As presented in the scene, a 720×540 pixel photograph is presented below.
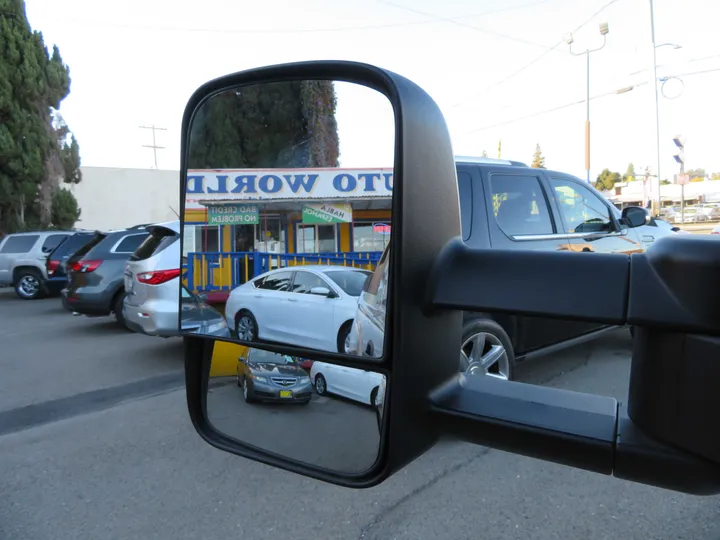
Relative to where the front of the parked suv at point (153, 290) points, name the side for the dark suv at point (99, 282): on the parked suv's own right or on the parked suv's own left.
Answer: on the parked suv's own left

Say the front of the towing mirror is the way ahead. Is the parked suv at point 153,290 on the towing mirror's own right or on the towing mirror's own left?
on the towing mirror's own right

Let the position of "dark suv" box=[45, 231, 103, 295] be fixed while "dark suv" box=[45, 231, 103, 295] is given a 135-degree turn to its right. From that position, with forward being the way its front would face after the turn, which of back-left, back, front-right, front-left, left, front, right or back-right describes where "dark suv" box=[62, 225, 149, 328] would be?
front

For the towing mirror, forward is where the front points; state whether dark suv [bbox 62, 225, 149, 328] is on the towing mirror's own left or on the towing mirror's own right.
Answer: on the towing mirror's own right

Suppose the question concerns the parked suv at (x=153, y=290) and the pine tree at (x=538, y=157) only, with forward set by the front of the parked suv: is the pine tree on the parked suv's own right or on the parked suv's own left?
on the parked suv's own right

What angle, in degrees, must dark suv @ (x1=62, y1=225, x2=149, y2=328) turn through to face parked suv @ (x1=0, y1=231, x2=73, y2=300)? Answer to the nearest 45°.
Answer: approximately 45° to its left

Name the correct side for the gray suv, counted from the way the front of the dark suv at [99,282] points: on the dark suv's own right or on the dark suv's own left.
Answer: on the dark suv's own right

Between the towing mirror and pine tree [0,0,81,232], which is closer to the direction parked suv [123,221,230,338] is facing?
the pine tree

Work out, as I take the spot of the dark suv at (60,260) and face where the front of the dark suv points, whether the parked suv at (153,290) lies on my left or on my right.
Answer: on my right

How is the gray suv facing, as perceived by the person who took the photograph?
facing away from the viewer and to the right of the viewer

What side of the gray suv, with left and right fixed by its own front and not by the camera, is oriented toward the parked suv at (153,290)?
left

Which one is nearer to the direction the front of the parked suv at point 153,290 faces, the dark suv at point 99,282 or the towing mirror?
the dark suv
